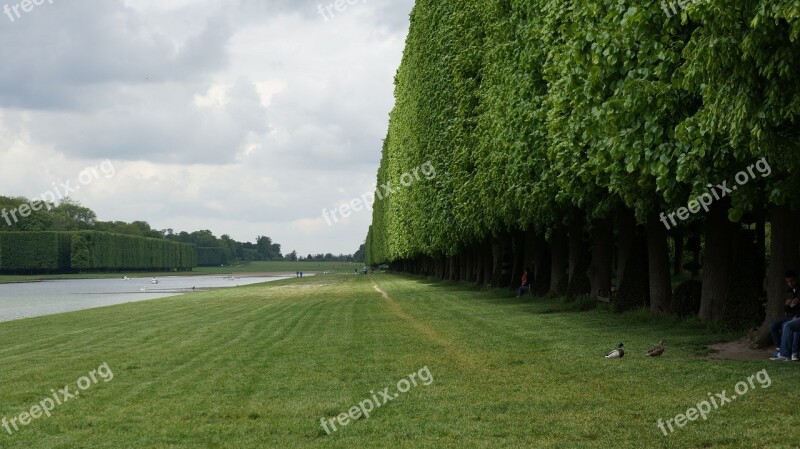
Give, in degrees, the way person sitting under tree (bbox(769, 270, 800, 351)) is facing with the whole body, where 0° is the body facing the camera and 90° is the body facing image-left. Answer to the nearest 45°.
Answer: approximately 90°

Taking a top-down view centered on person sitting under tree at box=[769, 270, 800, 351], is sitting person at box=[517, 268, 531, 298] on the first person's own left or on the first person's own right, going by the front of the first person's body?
on the first person's own right
